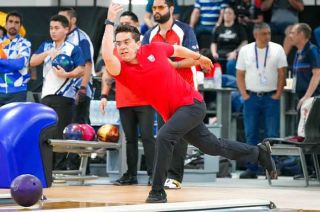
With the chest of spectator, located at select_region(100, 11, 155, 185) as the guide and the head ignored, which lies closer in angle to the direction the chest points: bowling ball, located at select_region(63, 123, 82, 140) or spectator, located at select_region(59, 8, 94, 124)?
the bowling ball

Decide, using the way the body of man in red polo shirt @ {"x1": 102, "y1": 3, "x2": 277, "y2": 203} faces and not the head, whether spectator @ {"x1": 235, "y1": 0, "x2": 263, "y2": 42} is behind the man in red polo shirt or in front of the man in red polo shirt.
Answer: behind

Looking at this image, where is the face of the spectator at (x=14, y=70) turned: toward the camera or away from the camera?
toward the camera

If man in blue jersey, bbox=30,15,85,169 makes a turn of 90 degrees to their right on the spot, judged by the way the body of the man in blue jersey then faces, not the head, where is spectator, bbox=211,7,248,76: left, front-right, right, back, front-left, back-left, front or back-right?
right

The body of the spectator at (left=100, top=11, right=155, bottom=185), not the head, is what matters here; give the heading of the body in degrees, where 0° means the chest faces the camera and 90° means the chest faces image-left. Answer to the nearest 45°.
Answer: approximately 45°

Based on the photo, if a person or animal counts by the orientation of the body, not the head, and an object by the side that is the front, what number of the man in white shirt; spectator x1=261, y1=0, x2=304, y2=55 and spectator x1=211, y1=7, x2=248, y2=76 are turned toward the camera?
3

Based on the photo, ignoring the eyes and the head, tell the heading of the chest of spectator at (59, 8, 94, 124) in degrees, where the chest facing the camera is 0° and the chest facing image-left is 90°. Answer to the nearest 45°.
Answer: approximately 45°

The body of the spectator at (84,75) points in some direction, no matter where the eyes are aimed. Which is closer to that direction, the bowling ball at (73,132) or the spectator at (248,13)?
the bowling ball

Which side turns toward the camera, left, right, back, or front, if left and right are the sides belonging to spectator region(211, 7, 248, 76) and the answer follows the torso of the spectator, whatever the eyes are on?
front

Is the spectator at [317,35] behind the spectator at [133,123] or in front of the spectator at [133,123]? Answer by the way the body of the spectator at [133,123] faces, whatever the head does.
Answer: behind

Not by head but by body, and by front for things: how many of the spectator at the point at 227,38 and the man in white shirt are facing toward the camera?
2

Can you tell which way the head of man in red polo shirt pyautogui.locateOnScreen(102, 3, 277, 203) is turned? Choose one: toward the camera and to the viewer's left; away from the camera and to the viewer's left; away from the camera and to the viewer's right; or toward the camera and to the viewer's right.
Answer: toward the camera and to the viewer's left

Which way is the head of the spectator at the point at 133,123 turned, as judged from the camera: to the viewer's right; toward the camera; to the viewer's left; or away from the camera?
toward the camera

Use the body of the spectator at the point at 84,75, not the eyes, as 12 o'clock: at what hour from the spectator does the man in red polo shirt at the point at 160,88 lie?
The man in red polo shirt is roughly at 10 o'clock from the spectator.

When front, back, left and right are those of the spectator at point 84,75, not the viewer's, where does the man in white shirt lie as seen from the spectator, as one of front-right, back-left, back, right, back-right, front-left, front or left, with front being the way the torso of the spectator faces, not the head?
back-left
